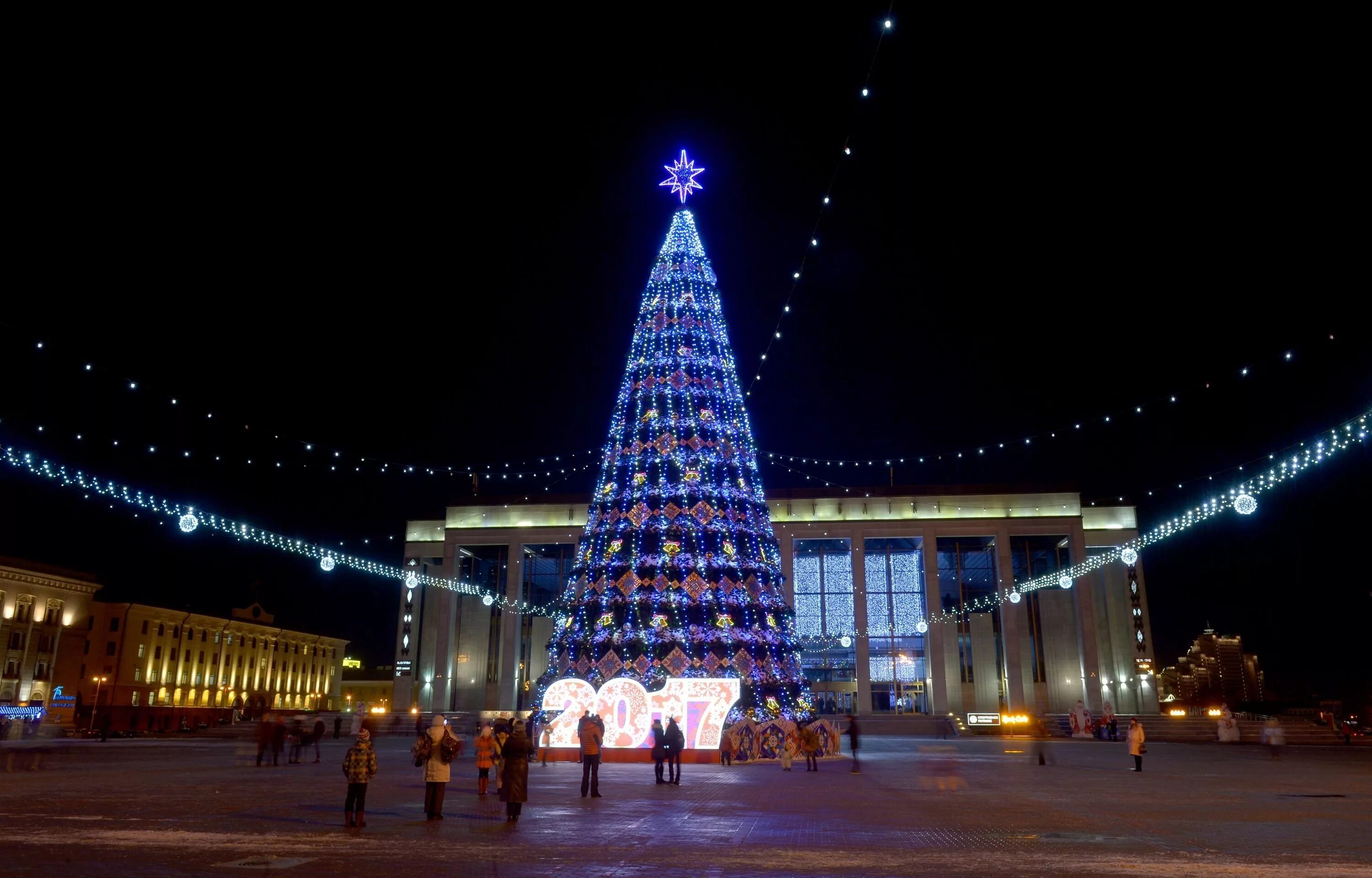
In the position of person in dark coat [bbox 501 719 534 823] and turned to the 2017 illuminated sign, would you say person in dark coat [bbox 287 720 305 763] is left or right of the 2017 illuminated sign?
left

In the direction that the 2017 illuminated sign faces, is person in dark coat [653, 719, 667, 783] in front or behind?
in front

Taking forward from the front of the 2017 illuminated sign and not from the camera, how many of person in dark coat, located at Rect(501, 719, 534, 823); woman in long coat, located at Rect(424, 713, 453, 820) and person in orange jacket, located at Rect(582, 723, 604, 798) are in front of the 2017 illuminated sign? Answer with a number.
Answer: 3

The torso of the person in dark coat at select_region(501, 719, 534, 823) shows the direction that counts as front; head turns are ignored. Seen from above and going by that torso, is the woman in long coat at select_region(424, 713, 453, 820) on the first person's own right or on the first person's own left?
on the first person's own left

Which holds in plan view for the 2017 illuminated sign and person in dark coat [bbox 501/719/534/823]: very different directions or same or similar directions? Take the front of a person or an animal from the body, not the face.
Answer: very different directions

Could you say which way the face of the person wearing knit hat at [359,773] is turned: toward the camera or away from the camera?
away from the camera

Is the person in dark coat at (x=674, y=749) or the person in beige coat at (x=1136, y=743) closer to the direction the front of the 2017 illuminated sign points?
the person in dark coat

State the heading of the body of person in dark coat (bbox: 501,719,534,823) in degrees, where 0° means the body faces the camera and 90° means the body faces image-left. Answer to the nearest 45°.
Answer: approximately 180°

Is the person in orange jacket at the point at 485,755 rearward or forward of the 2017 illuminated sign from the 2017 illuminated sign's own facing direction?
forward

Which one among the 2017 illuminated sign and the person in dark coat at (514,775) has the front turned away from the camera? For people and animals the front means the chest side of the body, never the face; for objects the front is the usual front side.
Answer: the person in dark coat

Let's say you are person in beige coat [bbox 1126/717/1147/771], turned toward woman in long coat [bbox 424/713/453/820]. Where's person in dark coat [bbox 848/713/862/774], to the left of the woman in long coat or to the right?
right

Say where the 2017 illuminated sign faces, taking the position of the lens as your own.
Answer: facing the viewer

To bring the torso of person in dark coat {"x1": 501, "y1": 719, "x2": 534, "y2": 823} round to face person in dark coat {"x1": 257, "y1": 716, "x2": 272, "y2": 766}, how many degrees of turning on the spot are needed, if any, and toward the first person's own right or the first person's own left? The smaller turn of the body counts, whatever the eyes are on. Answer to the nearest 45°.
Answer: approximately 45° to the first person's own left

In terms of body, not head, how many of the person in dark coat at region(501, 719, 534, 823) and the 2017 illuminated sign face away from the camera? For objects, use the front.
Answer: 1

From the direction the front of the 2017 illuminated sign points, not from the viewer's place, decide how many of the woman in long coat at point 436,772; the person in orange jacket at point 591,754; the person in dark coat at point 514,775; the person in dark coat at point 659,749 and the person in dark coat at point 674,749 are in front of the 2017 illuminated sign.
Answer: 5

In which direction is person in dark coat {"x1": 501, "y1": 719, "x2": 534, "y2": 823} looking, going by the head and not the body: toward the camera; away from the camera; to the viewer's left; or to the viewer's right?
away from the camera
